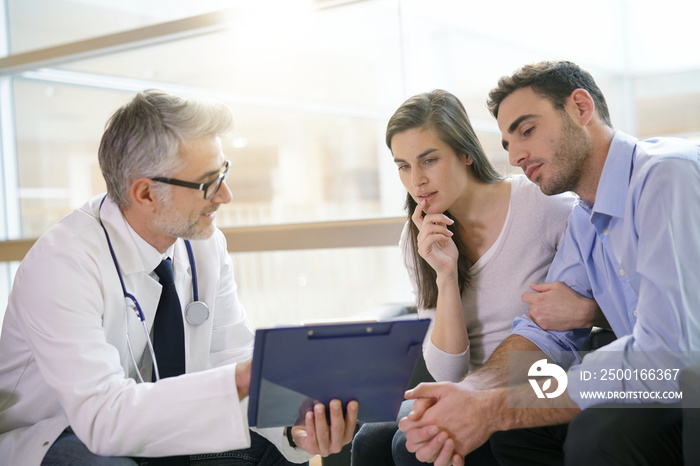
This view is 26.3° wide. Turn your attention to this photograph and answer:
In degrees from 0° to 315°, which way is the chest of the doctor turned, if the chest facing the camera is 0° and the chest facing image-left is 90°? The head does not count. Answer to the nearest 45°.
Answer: approximately 315°

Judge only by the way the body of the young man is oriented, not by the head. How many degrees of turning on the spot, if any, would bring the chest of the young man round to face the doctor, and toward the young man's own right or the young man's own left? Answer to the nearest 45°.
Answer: approximately 45° to the young man's own right

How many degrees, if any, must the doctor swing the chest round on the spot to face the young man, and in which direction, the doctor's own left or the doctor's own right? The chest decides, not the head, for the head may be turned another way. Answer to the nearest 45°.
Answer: approximately 45° to the doctor's own left

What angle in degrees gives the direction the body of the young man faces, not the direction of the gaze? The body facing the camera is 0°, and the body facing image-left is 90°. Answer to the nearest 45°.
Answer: approximately 45°

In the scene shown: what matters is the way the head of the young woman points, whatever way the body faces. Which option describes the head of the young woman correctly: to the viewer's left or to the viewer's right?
to the viewer's left

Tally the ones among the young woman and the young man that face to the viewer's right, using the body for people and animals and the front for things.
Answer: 0

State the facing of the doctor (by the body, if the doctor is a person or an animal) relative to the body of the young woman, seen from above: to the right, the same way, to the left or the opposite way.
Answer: to the left

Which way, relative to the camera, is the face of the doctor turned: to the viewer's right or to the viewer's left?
to the viewer's right
